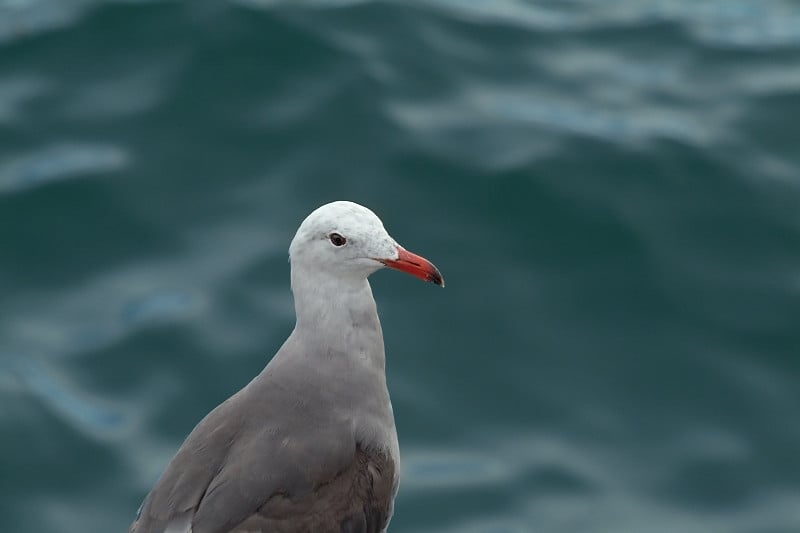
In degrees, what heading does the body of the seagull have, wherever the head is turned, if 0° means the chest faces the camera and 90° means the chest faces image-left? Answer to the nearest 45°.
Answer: approximately 270°
